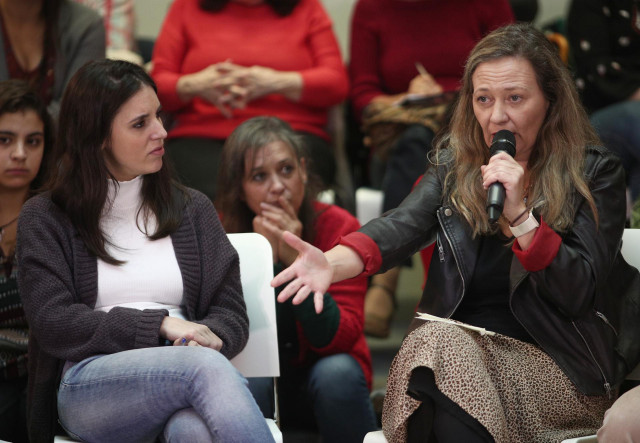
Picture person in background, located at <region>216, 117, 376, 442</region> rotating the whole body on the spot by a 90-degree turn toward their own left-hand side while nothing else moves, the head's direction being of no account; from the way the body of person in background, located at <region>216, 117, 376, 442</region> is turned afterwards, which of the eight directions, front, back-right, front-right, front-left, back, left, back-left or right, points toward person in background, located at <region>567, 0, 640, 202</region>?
front-left

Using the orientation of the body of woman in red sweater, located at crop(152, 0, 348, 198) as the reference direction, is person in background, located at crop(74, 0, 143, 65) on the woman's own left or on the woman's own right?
on the woman's own right

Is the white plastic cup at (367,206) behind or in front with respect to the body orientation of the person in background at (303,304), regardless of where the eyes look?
behind

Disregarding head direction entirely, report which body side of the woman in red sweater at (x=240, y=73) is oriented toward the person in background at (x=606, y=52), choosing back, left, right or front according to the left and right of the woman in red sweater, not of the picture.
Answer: left

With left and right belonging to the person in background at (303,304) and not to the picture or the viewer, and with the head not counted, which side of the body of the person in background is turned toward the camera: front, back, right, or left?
front

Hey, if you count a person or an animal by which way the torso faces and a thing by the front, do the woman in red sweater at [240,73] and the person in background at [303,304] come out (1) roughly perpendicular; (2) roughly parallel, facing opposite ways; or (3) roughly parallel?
roughly parallel

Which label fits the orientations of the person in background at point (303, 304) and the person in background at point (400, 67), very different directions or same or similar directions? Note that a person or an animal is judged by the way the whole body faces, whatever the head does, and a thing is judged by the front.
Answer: same or similar directions

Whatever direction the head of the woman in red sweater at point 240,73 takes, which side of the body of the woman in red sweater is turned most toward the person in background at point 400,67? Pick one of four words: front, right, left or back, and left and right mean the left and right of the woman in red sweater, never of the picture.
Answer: left

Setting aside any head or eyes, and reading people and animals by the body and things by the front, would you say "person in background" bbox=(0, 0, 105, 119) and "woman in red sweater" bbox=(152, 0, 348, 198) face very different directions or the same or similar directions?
same or similar directions

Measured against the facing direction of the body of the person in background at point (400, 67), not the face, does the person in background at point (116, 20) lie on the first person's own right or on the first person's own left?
on the first person's own right

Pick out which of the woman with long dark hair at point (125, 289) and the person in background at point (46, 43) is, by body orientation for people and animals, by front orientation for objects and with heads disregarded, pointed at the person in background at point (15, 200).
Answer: the person in background at point (46, 43)

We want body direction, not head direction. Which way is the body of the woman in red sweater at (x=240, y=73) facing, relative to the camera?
toward the camera

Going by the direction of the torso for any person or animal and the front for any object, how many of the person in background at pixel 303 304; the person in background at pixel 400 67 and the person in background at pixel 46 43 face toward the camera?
3

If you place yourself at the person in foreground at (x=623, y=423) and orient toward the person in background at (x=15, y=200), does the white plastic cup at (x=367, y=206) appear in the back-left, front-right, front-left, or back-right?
front-right

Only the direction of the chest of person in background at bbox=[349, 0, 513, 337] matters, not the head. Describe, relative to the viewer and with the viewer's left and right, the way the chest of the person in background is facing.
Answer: facing the viewer

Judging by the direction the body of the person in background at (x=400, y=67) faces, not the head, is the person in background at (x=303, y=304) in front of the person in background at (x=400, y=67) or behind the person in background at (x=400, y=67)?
in front

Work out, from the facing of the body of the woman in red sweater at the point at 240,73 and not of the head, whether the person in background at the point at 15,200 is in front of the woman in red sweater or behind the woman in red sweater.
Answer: in front

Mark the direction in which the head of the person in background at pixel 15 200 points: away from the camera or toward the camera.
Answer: toward the camera
